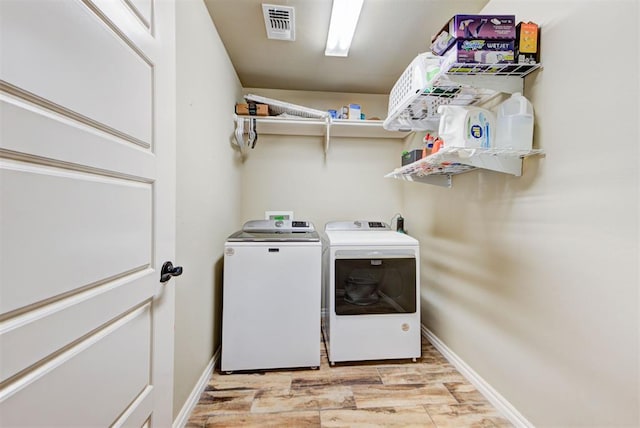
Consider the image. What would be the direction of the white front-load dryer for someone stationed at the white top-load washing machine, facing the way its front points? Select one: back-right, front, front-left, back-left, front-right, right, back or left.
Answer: left

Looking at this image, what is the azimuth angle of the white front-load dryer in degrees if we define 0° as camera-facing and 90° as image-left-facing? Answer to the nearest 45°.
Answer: approximately 0°

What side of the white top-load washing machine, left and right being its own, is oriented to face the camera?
front

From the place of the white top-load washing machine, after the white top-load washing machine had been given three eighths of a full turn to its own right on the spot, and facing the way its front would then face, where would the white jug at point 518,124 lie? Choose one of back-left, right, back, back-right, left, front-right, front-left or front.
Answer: back

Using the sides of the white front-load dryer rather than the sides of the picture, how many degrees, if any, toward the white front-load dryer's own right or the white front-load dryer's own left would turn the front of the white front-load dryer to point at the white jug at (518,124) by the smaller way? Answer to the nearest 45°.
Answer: approximately 45° to the white front-load dryer's own left

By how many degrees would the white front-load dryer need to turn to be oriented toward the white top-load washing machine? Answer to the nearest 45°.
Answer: approximately 90° to its right

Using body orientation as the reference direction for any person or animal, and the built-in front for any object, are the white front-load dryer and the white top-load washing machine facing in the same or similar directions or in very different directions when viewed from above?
same or similar directions

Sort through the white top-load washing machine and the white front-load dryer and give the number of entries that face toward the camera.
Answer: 2
